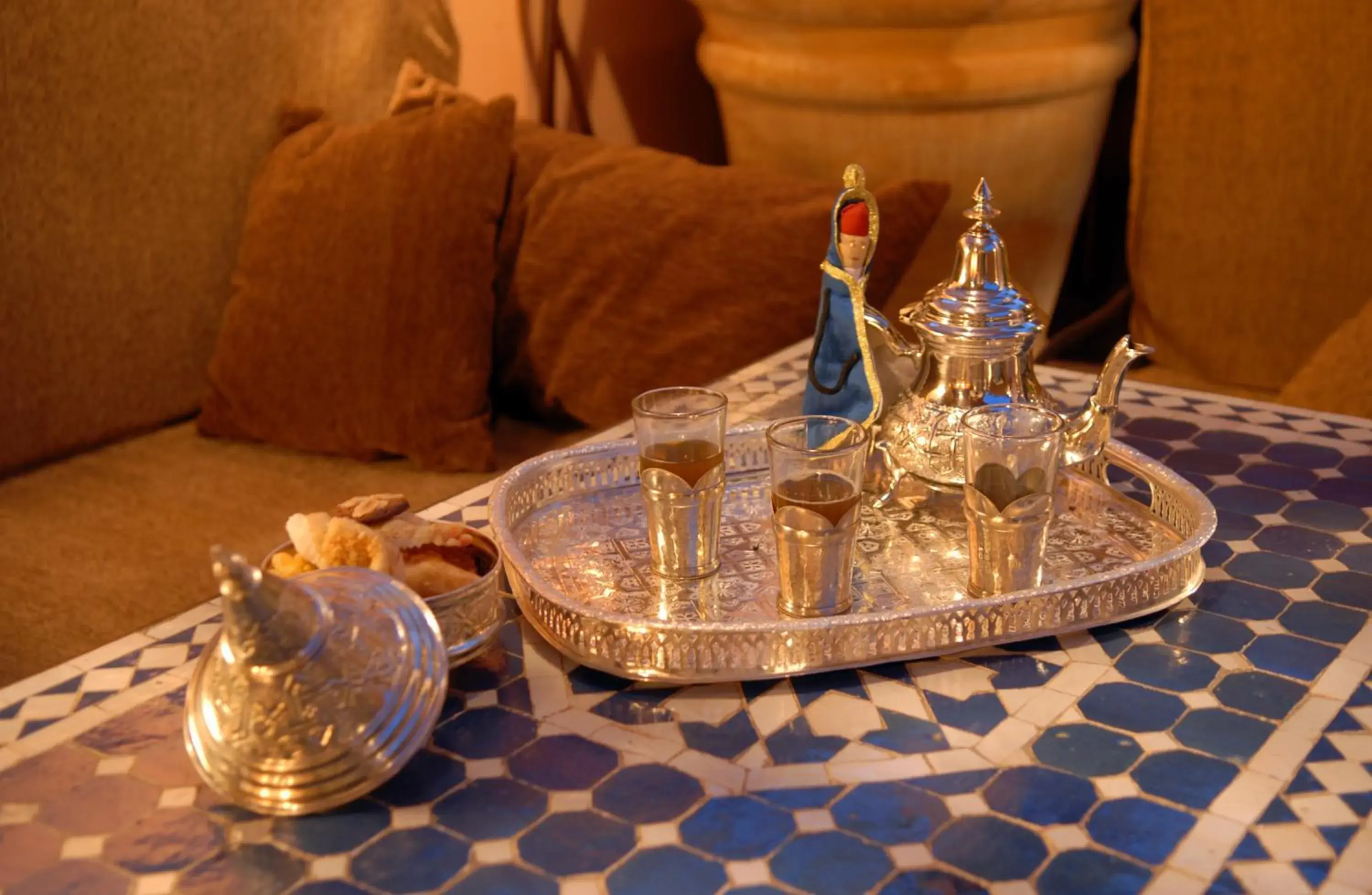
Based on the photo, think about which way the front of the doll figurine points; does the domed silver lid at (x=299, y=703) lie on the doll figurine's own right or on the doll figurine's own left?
on the doll figurine's own right

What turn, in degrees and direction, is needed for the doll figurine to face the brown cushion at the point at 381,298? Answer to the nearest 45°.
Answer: approximately 180°

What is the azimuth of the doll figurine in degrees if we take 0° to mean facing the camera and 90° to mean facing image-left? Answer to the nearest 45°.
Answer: approximately 315°

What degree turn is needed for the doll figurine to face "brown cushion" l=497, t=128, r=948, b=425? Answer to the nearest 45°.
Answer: approximately 135° to its left
